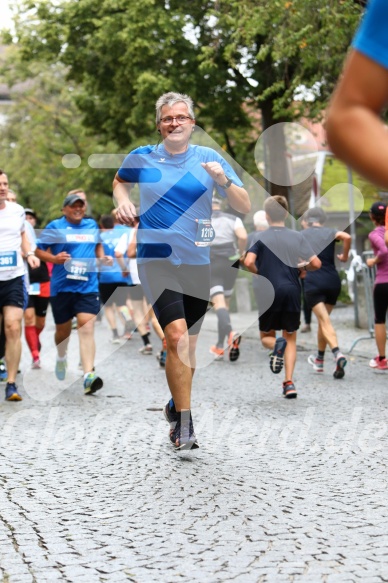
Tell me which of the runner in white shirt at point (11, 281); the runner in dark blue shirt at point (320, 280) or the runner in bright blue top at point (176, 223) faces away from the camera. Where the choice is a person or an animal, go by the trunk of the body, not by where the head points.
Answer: the runner in dark blue shirt

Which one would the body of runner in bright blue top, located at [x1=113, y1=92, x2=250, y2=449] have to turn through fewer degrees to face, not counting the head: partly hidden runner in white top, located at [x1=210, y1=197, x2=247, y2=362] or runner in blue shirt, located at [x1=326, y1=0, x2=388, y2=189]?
the runner in blue shirt

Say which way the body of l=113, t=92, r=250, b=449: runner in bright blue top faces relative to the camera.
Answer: toward the camera

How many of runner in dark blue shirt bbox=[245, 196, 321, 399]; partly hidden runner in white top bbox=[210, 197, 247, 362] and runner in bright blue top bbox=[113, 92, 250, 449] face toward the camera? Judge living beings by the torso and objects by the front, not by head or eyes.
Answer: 1

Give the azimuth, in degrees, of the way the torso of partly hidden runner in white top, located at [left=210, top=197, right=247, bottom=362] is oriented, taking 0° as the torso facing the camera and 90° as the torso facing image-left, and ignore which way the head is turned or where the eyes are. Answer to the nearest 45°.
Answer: approximately 180°

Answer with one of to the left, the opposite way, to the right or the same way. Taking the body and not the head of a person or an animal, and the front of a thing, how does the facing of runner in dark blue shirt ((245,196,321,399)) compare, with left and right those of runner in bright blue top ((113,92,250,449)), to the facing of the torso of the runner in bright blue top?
the opposite way

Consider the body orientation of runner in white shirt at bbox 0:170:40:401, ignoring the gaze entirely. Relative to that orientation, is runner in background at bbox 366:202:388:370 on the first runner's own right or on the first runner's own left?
on the first runner's own left

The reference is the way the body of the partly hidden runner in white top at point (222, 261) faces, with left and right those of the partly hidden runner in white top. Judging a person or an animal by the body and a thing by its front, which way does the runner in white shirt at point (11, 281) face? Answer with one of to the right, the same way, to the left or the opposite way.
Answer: the opposite way

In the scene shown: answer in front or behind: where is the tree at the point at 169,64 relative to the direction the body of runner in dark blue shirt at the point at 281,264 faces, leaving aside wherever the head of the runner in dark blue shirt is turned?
in front

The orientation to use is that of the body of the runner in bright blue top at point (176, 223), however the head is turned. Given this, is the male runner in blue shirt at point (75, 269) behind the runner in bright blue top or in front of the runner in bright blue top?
behind

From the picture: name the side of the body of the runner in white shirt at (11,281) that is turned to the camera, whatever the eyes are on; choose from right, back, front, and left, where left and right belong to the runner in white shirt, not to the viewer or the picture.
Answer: front

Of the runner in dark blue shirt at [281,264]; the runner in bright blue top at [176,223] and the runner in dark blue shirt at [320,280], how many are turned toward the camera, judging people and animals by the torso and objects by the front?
1

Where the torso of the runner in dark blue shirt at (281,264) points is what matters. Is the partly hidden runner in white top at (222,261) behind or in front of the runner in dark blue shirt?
in front

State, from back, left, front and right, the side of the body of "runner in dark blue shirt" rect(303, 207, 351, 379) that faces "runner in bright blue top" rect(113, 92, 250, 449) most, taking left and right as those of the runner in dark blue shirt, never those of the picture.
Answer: back

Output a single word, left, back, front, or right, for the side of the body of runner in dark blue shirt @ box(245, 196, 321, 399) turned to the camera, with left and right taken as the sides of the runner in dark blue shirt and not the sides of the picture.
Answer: back
